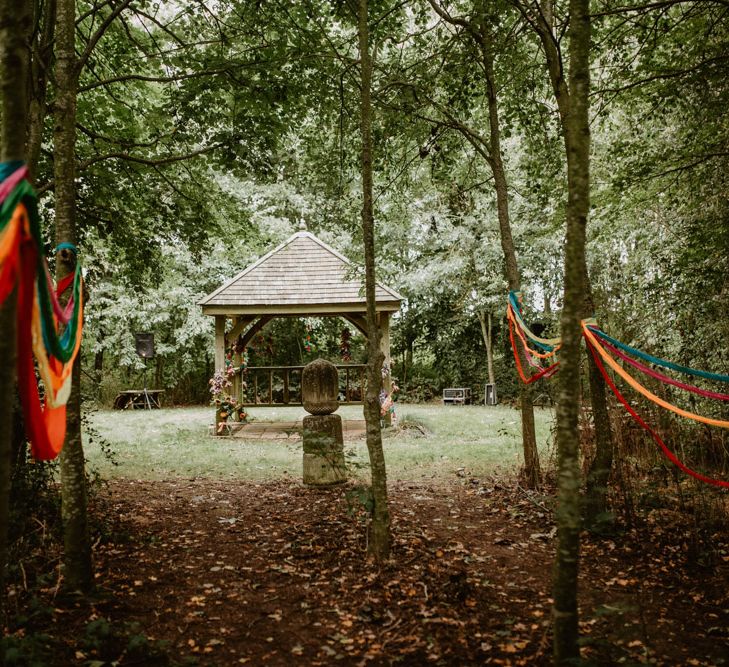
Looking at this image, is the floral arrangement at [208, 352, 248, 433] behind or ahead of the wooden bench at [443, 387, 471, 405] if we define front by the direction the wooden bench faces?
ahead

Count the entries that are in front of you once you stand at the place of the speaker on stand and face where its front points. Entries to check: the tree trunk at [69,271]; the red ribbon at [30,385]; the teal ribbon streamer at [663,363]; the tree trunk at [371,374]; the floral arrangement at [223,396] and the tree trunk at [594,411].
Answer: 6

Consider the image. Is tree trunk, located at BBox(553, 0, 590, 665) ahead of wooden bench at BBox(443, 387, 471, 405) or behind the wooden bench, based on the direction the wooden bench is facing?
ahead

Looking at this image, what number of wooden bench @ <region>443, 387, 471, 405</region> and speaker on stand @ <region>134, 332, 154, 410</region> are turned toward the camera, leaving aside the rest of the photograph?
2

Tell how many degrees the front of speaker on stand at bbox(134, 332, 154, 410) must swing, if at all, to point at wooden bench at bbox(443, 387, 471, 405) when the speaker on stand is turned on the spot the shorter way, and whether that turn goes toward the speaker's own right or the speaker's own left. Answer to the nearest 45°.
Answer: approximately 90° to the speaker's own left

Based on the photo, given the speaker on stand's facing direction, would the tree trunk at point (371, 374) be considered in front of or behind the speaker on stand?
in front

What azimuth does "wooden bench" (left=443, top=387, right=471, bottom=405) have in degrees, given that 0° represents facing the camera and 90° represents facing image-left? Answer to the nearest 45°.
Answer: approximately 0°

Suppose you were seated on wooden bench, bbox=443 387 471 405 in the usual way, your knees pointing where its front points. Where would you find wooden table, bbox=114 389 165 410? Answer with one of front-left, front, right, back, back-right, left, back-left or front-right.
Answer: right
